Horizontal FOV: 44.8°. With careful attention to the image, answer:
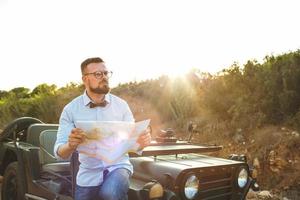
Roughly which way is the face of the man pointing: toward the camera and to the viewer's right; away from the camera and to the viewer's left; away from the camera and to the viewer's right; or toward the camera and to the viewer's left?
toward the camera and to the viewer's right

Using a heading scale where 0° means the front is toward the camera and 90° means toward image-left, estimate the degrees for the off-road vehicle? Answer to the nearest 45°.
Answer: approximately 315°
